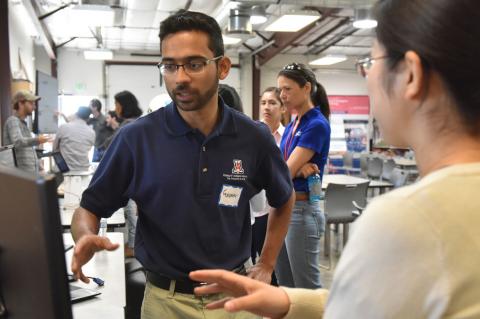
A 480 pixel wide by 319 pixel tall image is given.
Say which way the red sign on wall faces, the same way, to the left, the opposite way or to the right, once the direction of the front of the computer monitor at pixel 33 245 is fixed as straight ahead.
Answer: the opposite way

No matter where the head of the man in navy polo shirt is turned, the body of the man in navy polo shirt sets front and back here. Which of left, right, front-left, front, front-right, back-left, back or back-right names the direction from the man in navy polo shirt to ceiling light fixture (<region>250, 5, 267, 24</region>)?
back

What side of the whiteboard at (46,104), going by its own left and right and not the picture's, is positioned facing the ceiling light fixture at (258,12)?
front

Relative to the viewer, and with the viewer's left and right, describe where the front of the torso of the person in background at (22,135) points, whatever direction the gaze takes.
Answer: facing to the right of the viewer

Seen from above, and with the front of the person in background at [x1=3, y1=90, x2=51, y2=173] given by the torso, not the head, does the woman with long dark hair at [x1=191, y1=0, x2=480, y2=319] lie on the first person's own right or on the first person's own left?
on the first person's own right

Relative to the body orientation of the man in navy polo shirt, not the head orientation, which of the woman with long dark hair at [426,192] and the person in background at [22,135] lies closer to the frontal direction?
the woman with long dark hair

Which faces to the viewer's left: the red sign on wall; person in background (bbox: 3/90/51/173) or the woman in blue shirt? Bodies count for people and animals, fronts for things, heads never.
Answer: the woman in blue shirt

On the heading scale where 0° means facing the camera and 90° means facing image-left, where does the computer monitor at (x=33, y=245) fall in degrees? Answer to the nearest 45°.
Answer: approximately 225°

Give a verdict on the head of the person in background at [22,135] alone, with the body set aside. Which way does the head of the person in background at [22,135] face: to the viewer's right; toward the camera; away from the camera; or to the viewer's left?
to the viewer's right

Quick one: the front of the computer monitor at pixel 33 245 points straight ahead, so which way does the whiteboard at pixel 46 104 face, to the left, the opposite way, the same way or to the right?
to the right

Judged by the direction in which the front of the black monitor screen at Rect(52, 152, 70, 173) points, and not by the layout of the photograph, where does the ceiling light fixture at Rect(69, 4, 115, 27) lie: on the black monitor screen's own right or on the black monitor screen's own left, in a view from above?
on the black monitor screen's own left

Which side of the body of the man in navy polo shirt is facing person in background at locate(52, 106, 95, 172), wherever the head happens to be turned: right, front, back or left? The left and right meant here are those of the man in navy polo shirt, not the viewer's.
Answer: back
